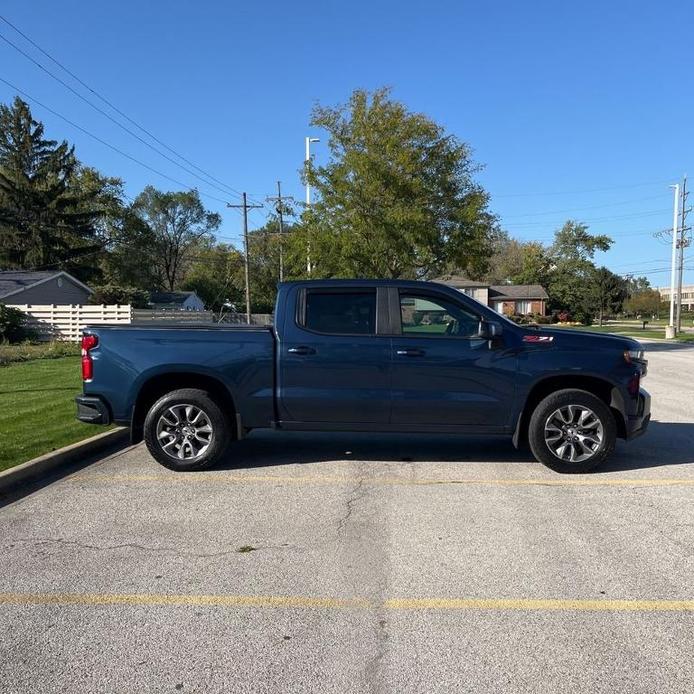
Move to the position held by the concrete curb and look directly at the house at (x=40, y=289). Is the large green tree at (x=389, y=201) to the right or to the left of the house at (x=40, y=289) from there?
right

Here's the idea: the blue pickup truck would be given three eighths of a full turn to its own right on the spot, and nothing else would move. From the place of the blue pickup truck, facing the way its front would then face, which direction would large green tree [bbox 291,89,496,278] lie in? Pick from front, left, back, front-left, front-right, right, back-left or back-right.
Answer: back-right

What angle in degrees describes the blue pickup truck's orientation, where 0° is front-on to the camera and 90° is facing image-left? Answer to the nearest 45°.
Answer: approximately 270°

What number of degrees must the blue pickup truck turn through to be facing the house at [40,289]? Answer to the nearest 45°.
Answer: approximately 135° to its left

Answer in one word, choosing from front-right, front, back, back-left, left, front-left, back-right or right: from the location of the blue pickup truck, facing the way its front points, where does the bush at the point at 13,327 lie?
back-left

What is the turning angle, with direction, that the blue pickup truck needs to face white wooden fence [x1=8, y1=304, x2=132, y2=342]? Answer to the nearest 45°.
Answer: approximately 135° to its left

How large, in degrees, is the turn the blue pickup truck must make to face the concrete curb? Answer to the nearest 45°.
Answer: approximately 180°
